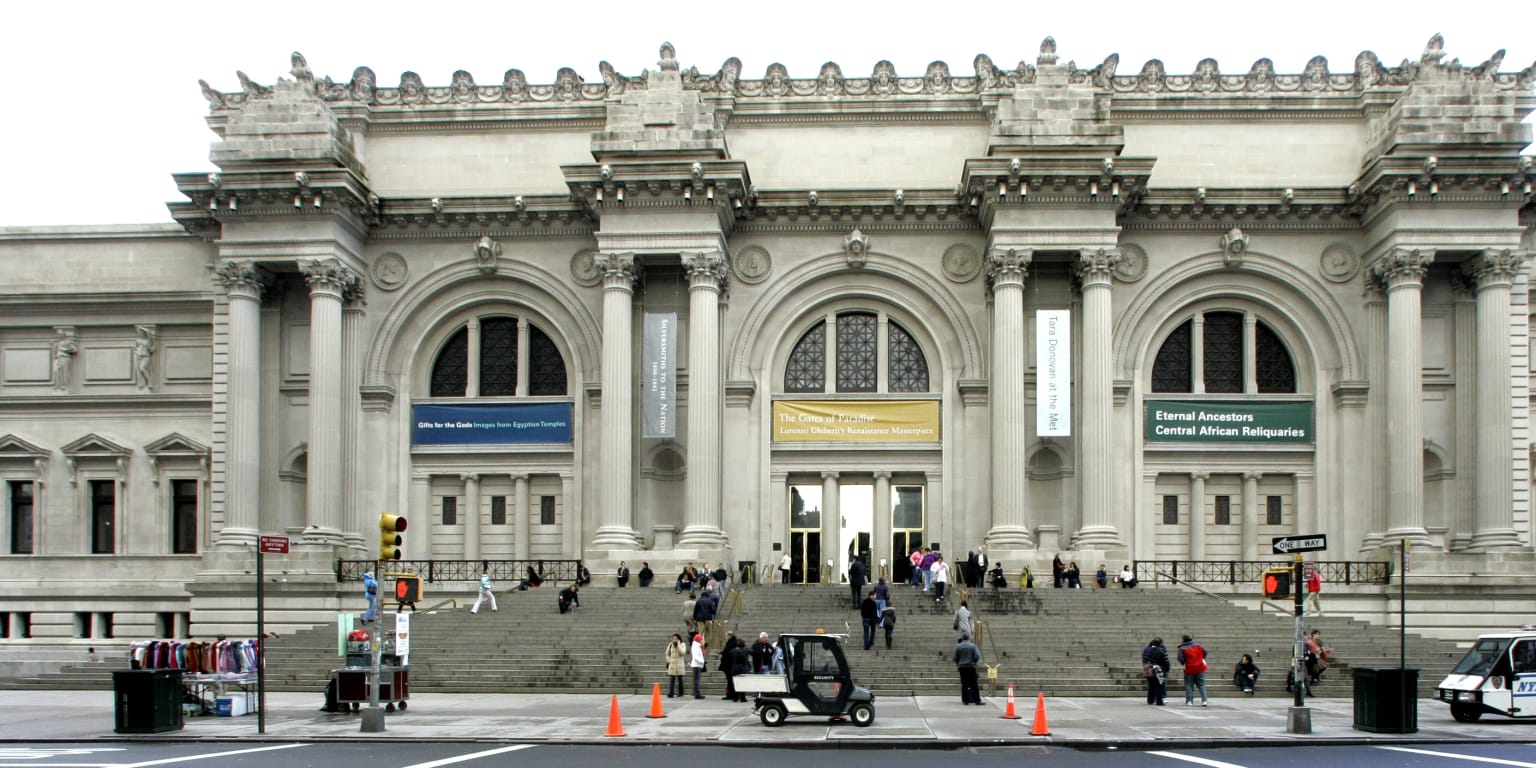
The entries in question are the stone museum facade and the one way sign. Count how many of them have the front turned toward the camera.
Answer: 2

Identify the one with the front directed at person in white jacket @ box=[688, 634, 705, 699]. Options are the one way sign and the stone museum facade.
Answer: the stone museum facade

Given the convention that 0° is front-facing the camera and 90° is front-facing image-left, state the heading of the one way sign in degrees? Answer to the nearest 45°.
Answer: approximately 0°

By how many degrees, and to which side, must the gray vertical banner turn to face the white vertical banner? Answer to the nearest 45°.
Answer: approximately 90° to its left

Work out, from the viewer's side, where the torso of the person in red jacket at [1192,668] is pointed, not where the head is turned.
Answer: away from the camera

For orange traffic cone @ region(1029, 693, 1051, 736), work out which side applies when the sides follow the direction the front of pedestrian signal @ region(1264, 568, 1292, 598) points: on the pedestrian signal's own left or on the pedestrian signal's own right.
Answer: on the pedestrian signal's own right

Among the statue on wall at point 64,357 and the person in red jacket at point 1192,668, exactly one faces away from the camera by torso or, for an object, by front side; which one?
the person in red jacket

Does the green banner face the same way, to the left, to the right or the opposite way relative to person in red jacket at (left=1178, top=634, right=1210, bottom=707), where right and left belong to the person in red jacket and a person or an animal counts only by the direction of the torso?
the opposite way
